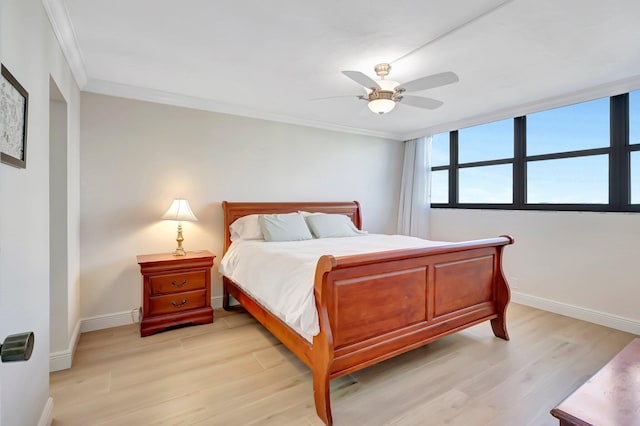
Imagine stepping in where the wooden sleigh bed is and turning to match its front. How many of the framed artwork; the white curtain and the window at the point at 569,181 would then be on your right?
1

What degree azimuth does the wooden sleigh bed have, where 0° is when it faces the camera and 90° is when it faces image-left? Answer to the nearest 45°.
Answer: approximately 315°

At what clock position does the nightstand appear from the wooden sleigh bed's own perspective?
The nightstand is roughly at 5 o'clock from the wooden sleigh bed.

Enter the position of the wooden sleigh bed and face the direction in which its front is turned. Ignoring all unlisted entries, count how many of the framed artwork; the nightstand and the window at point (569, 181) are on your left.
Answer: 1

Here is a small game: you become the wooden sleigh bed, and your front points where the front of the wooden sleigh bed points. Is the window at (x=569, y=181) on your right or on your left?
on your left

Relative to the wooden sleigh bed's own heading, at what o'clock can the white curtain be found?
The white curtain is roughly at 8 o'clock from the wooden sleigh bed.

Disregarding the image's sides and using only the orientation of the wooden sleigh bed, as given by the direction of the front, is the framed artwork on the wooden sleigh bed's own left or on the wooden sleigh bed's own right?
on the wooden sleigh bed's own right
